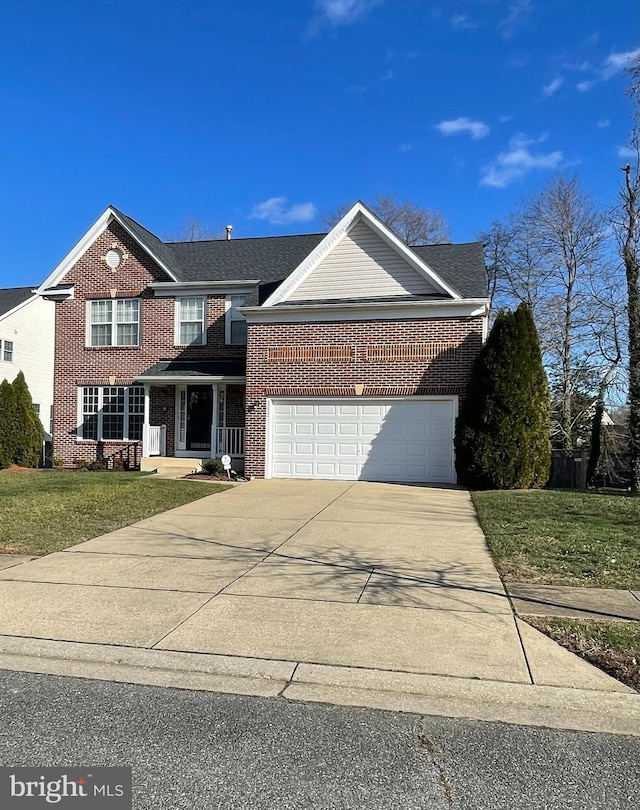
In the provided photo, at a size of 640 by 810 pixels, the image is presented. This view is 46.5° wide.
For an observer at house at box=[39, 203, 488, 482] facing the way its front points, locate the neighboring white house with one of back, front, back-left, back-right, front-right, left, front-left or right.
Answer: back-right

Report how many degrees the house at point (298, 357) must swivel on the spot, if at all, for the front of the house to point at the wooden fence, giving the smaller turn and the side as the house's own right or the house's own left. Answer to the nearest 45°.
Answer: approximately 90° to the house's own left

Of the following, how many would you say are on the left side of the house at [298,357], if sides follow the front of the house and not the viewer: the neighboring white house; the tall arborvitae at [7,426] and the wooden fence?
1

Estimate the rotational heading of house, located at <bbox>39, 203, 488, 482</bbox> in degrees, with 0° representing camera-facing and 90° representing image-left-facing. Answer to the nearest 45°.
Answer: approximately 0°

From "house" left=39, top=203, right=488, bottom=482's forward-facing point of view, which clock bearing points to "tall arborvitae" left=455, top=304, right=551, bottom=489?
The tall arborvitae is roughly at 10 o'clock from the house.
